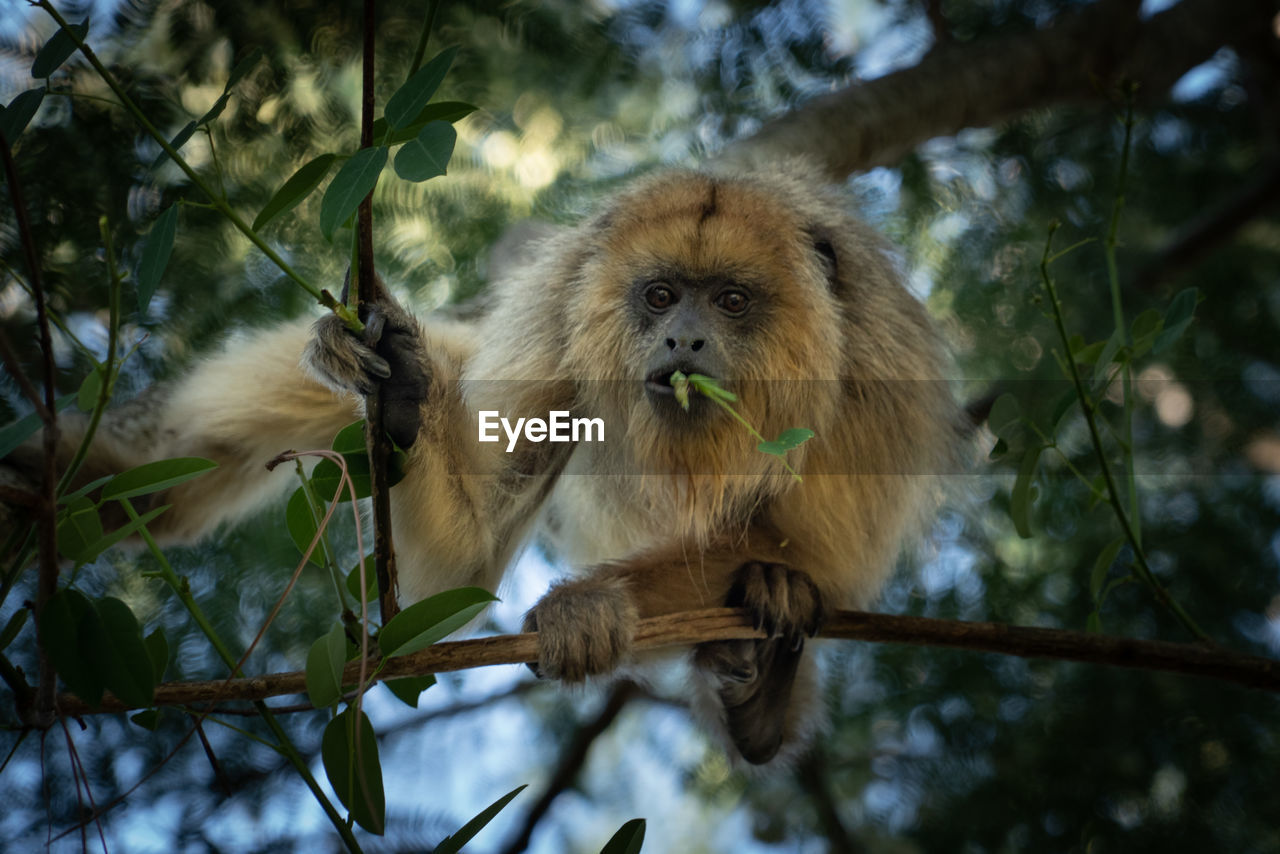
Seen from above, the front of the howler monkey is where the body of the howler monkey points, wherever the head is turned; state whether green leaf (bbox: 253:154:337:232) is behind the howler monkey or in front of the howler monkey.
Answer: in front

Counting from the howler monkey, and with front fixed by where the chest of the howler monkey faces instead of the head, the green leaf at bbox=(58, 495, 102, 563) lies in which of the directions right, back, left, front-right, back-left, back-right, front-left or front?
front-right

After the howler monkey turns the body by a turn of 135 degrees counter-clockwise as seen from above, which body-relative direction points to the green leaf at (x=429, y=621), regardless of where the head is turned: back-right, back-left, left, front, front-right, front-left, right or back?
back

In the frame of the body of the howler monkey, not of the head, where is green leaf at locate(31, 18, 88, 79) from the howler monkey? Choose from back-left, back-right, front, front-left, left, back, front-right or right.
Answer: front-right

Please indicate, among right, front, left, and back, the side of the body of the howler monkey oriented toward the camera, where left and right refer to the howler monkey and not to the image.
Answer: front

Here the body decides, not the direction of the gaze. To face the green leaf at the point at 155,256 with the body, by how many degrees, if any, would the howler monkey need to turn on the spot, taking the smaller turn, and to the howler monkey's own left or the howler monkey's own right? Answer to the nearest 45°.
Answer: approximately 45° to the howler monkey's own right
